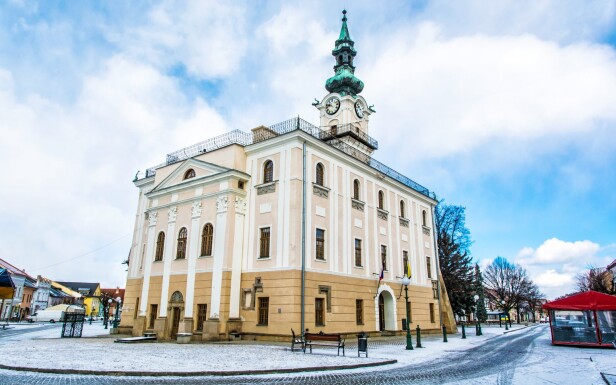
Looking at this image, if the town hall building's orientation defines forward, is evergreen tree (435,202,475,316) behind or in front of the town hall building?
behind

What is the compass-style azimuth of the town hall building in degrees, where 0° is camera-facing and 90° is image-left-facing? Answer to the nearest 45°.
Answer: approximately 45°

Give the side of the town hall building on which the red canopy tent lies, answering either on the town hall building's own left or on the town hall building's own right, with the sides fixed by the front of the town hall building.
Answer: on the town hall building's own left
